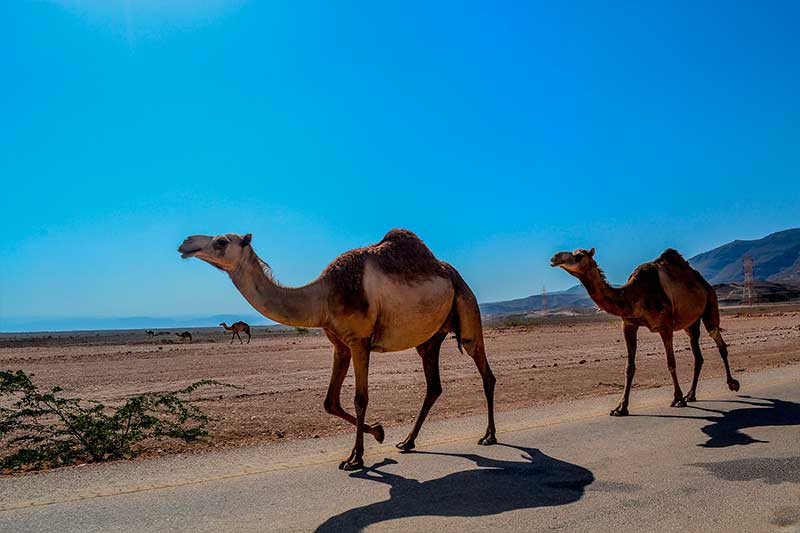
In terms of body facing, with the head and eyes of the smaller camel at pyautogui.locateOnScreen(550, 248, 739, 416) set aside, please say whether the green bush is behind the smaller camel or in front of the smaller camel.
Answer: in front

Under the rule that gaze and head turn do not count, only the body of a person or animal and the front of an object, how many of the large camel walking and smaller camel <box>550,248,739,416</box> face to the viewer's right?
0

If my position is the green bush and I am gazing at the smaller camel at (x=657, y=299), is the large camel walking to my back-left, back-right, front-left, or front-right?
front-right

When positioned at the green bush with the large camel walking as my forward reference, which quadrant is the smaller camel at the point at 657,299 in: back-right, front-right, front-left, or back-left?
front-left

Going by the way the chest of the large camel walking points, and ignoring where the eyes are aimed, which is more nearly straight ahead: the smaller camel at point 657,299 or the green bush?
the green bush

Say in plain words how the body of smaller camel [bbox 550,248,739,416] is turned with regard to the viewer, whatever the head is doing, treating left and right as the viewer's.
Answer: facing the viewer and to the left of the viewer

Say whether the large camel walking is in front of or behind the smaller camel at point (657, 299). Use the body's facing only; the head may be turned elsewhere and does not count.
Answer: in front

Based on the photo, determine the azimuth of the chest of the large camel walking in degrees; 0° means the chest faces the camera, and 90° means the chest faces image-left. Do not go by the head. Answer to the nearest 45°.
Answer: approximately 45°

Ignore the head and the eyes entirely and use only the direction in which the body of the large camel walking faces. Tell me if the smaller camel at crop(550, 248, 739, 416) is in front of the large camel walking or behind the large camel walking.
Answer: behind
